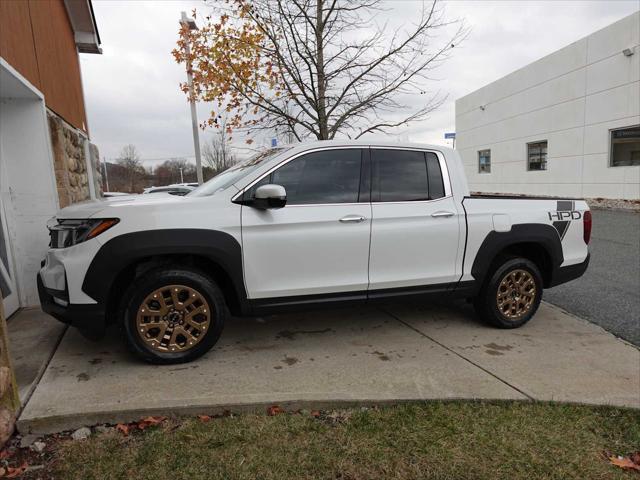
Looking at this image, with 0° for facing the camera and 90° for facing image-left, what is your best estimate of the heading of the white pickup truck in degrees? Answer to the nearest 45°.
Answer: approximately 90°

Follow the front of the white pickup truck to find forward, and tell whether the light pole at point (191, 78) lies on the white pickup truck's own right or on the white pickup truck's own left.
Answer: on the white pickup truck's own right

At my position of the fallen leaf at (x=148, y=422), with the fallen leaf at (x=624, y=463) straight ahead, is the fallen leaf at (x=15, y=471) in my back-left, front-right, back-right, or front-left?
back-right

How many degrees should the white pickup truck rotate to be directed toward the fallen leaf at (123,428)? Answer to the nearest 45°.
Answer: approximately 45° to its left

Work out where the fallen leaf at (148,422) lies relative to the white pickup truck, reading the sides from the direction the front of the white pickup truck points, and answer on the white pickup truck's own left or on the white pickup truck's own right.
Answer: on the white pickup truck's own left
